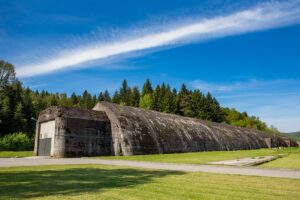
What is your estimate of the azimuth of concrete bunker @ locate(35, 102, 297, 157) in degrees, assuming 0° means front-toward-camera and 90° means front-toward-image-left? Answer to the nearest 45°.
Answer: approximately 45°
